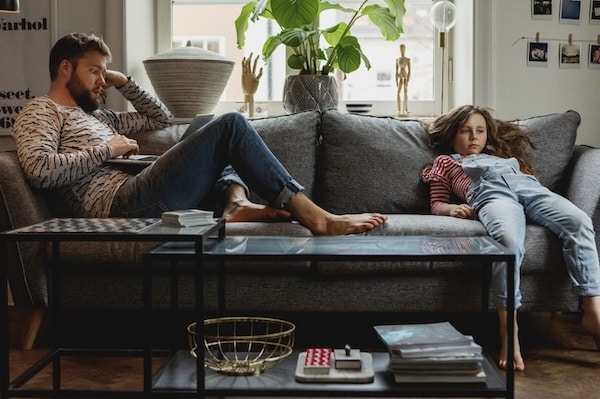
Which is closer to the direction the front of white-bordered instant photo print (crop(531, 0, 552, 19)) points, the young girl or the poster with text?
the young girl

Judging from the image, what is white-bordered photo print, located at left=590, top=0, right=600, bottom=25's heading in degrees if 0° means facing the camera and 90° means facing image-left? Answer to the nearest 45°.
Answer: approximately 0°

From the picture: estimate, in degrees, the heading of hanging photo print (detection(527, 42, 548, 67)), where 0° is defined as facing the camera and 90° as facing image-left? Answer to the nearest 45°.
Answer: approximately 0°

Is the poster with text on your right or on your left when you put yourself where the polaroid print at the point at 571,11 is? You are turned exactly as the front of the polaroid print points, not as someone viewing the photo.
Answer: on your right

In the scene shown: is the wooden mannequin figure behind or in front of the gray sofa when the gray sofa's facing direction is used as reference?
behind

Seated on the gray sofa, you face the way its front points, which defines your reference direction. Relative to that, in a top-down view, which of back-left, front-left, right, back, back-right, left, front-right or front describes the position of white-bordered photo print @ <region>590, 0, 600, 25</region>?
back-left
